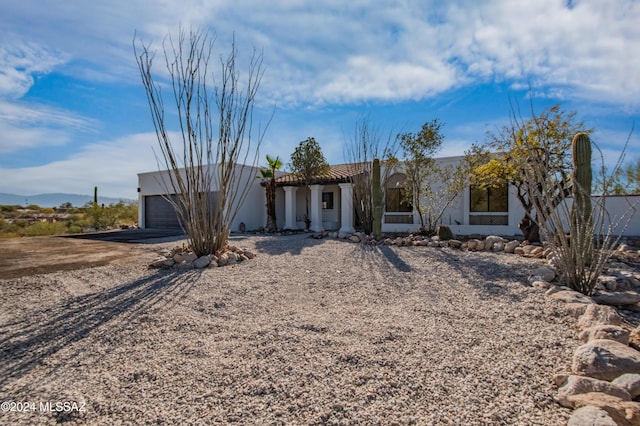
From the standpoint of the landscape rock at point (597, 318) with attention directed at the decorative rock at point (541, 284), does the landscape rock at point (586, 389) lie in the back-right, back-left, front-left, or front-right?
back-left

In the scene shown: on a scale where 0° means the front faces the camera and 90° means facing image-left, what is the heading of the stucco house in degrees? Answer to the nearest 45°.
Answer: approximately 0°

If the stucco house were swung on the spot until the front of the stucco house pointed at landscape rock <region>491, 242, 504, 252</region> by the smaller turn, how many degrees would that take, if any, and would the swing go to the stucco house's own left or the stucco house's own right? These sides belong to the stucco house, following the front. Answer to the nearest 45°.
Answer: approximately 45° to the stucco house's own left

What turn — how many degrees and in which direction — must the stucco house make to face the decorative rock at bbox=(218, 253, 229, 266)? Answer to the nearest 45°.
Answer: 0° — it already faces it

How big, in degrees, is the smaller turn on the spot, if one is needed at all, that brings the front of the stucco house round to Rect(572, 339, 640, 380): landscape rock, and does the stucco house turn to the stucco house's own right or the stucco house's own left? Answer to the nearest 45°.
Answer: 0° — it already faces it

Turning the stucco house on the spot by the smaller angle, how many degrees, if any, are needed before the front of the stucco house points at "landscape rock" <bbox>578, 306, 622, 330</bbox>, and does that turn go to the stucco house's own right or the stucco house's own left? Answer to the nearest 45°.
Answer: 0° — it already faces it
